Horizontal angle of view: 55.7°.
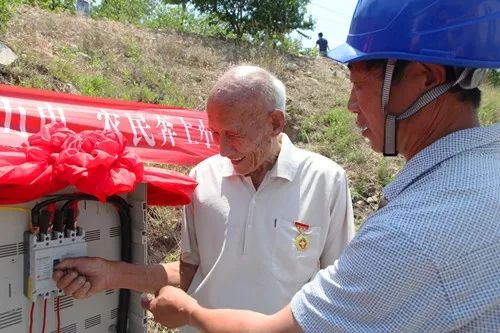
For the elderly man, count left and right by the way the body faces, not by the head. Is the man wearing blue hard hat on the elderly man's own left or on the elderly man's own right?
on the elderly man's own left

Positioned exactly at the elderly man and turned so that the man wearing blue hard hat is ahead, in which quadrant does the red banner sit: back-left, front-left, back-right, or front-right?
back-right

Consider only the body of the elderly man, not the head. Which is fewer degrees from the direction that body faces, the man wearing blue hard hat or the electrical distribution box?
the electrical distribution box

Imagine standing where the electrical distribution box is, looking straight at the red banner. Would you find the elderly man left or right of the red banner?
right

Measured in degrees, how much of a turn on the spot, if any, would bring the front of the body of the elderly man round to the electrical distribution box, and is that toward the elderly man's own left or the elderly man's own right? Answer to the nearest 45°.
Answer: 0° — they already face it

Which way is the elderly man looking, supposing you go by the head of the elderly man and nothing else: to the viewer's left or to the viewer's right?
to the viewer's left

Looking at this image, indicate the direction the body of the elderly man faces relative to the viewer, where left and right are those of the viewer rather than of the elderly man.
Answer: facing the viewer and to the left of the viewer

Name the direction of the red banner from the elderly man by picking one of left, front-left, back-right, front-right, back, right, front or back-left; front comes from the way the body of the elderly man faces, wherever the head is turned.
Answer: right
